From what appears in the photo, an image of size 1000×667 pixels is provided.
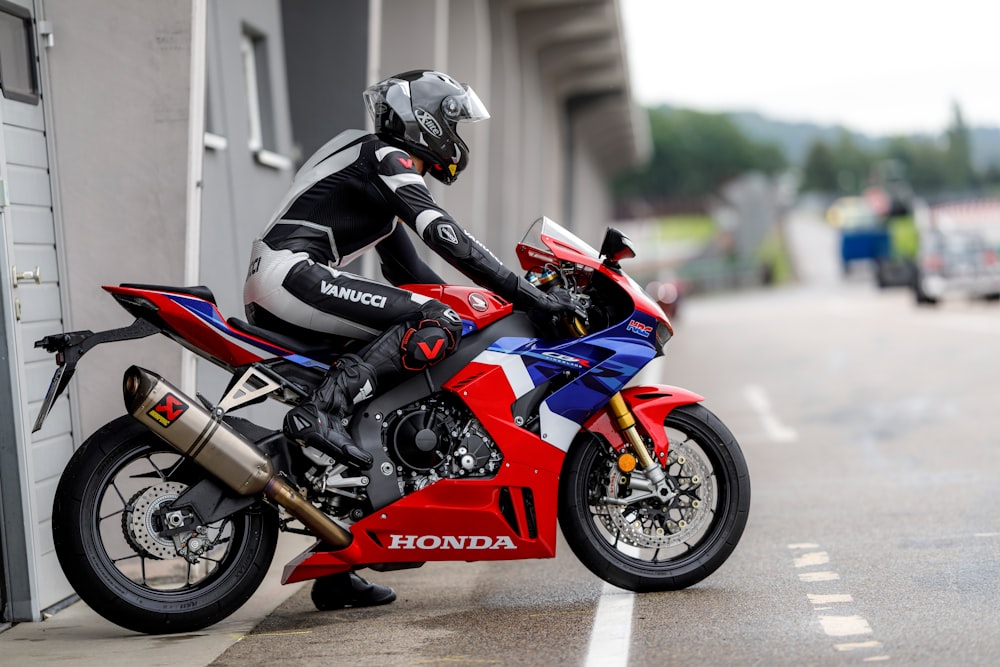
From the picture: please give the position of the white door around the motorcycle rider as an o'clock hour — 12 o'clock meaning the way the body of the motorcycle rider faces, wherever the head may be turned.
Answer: The white door is roughly at 7 o'clock from the motorcycle rider.

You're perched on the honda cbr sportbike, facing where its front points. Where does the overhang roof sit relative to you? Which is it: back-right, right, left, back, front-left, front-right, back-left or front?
left

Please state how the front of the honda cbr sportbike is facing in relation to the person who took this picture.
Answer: facing to the right of the viewer

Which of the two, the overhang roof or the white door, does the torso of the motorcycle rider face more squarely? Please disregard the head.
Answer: the overhang roof

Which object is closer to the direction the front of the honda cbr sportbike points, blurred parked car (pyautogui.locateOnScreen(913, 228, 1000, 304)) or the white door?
the blurred parked car

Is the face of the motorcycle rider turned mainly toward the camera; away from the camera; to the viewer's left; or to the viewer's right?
to the viewer's right

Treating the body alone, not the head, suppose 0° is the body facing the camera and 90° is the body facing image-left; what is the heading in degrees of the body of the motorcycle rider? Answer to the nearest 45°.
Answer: approximately 270°

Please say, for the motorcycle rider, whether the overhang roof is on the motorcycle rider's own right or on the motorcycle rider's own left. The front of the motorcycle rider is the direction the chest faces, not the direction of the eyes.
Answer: on the motorcycle rider's own left

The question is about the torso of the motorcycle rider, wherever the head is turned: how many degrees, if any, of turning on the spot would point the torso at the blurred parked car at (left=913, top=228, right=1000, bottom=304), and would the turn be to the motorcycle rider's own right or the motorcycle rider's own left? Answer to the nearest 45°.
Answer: approximately 45° to the motorcycle rider's own left

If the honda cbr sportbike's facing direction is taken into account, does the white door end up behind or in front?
behind
